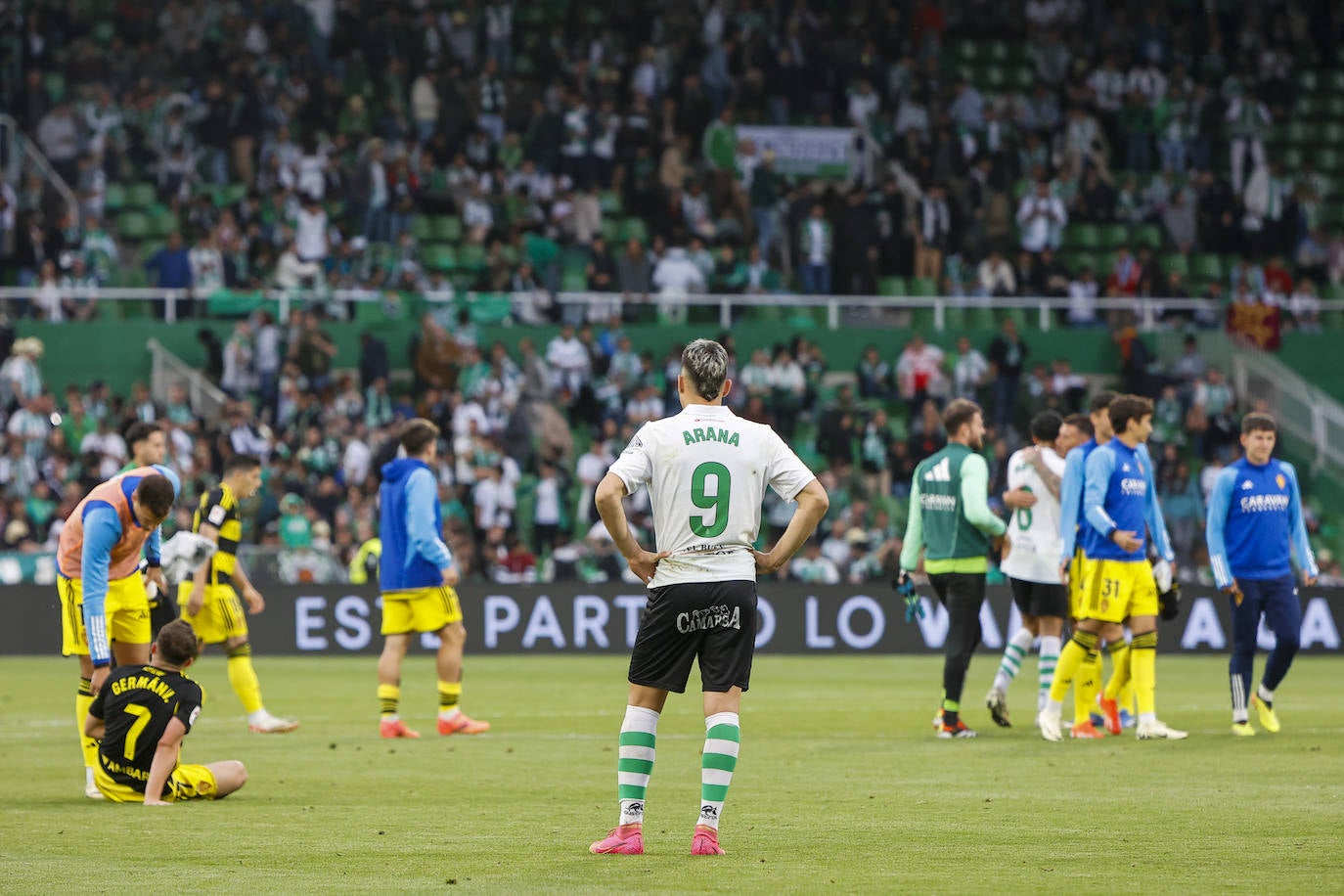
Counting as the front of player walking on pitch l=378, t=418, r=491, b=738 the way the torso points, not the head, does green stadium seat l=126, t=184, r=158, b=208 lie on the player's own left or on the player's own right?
on the player's own left

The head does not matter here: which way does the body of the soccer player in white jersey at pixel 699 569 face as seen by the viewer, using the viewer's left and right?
facing away from the viewer

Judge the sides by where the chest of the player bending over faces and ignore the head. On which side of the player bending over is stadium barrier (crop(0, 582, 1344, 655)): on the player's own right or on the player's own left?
on the player's own left

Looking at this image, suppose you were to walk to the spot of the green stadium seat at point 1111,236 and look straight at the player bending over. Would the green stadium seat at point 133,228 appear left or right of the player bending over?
right

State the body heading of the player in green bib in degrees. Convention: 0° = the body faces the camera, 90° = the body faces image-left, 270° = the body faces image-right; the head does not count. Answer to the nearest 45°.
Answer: approximately 225°

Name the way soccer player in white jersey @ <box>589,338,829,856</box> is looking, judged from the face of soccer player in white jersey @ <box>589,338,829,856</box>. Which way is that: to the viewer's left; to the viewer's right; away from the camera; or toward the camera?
away from the camera

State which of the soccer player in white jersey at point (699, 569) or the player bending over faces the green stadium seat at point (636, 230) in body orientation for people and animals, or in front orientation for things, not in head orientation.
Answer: the soccer player in white jersey

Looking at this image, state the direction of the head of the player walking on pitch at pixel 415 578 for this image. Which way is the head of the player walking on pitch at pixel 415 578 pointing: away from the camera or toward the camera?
away from the camera
